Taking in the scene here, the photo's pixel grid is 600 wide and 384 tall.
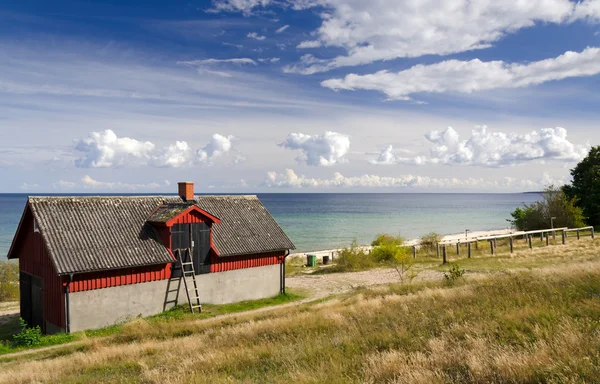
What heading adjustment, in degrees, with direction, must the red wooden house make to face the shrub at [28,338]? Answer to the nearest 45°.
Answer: approximately 90° to its right

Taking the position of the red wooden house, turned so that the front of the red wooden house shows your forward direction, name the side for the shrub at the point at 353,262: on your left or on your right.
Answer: on your left

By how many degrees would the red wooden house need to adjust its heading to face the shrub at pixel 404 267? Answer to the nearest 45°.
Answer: approximately 45° to its left

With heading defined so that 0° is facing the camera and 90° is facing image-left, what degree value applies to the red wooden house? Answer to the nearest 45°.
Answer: approximately 315°

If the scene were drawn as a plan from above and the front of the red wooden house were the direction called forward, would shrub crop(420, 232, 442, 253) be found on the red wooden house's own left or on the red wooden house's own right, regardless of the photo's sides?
on the red wooden house's own left
